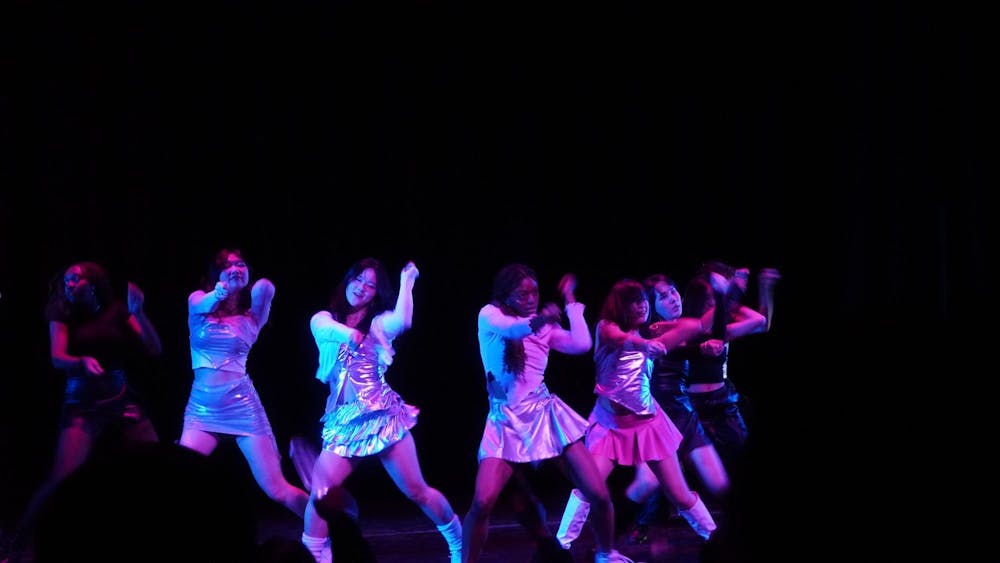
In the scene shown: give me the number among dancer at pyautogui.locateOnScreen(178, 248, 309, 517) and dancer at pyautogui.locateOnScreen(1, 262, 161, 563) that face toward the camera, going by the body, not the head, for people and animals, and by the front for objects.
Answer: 2

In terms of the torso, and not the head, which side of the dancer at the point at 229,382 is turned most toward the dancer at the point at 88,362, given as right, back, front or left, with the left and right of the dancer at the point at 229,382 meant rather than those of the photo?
right

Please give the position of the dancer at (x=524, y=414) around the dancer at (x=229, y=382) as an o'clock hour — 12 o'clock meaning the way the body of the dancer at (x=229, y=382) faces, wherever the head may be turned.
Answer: the dancer at (x=524, y=414) is roughly at 10 o'clock from the dancer at (x=229, y=382).

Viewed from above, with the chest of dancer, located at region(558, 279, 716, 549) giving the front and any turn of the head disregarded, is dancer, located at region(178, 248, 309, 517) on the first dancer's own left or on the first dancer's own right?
on the first dancer's own right

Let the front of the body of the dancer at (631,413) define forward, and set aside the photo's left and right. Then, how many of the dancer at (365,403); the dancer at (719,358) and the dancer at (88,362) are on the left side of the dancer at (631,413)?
1

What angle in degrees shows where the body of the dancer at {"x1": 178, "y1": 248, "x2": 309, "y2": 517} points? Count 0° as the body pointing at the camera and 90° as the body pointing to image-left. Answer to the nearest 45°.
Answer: approximately 0°

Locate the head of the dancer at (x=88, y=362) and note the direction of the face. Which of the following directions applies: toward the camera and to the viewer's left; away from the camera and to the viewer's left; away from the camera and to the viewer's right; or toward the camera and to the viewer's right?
toward the camera and to the viewer's left

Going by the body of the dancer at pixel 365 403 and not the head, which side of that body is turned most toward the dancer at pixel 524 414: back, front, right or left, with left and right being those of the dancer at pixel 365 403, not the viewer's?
left

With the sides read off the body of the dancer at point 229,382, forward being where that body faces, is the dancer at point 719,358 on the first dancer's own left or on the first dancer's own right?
on the first dancer's own left

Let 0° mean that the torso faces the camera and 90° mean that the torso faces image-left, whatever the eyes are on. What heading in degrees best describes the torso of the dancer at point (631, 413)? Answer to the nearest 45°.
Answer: approximately 315°

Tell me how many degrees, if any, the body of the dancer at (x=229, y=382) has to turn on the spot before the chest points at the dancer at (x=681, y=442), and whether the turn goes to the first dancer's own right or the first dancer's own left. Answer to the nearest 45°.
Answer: approximately 90° to the first dancer's own left
